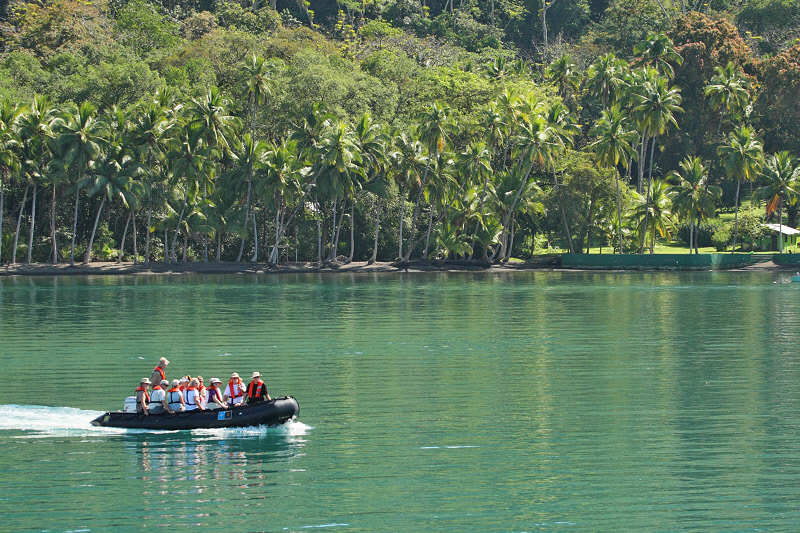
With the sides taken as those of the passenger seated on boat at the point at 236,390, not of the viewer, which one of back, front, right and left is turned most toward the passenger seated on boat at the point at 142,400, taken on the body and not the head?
right

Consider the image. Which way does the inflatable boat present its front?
to the viewer's right

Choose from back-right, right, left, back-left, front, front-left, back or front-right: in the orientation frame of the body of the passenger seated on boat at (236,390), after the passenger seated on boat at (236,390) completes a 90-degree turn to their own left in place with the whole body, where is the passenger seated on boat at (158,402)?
back

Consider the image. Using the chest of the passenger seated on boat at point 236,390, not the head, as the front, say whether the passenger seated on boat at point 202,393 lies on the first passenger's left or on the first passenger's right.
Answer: on the first passenger's right

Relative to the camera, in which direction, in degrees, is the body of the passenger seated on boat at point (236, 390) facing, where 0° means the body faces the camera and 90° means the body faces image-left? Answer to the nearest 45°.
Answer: approximately 0°
